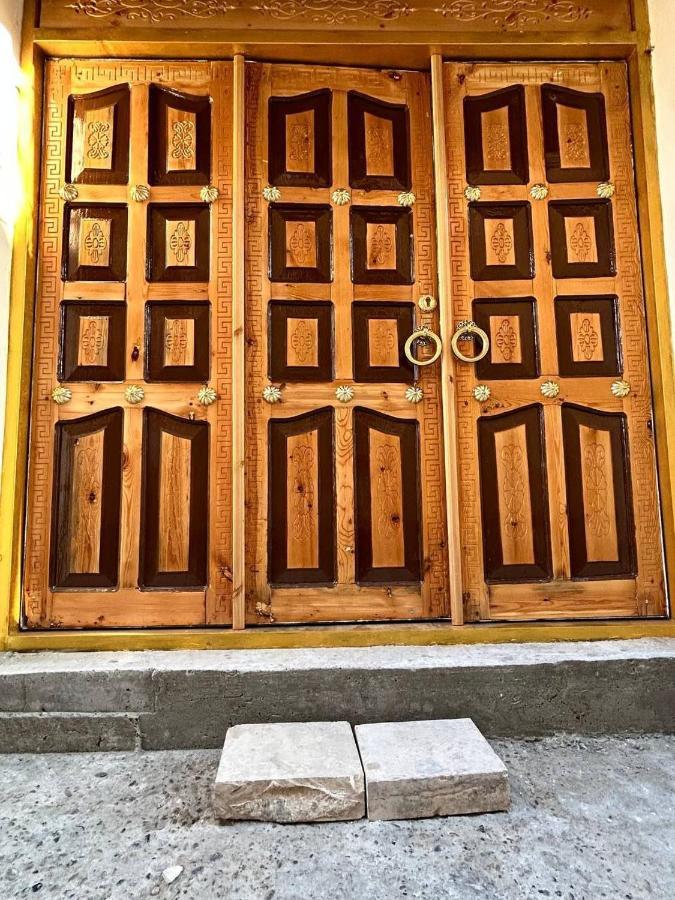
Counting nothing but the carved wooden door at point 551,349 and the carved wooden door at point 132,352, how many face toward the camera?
2

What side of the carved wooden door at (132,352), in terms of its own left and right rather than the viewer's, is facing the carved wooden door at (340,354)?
left

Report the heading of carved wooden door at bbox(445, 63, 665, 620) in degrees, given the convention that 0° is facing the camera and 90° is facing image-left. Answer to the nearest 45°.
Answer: approximately 0°

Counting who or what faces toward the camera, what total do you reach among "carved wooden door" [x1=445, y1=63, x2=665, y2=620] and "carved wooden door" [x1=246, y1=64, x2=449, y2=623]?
2

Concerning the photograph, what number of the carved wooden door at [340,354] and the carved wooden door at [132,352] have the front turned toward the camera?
2

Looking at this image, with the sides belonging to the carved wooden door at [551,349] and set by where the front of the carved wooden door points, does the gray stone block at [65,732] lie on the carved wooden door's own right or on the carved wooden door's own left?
on the carved wooden door's own right

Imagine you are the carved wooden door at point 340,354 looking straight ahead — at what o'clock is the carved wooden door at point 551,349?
the carved wooden door at point 551,349 is roughly at 9 o'clock from the carved wooden door at point 340,354.
